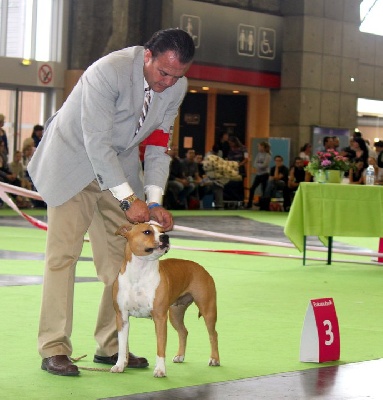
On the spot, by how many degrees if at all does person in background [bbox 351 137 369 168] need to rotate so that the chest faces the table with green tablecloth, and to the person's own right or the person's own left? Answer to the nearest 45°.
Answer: approximately 45° to the person's own left

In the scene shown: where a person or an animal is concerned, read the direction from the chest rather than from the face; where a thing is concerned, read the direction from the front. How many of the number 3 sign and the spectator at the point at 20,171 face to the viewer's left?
0

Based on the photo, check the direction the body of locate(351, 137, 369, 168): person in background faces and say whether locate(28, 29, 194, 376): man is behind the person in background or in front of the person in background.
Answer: in front

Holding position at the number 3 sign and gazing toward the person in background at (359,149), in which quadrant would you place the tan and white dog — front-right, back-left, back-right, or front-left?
back-left

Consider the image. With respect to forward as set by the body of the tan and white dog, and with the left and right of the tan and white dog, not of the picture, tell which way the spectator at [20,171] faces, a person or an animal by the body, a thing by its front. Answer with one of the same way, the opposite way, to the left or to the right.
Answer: to the left

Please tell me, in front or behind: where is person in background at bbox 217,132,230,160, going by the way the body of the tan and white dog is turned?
behind

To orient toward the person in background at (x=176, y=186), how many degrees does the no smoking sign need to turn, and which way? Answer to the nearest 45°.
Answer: approximately 45° to its left

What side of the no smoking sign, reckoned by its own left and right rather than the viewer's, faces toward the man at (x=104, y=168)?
front

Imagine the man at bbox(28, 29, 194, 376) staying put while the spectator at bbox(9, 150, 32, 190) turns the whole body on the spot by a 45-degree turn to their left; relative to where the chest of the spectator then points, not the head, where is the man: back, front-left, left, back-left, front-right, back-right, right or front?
right

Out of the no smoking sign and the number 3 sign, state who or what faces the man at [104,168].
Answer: the no smoking sign

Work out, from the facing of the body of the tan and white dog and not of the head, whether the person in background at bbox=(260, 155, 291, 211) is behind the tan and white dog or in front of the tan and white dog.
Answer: behind

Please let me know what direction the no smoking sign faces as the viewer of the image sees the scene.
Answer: facing the viewer

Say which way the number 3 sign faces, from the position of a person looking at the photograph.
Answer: facing the viewer and to the right of the viewer

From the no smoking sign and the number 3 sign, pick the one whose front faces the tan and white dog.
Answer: the no smoking sign

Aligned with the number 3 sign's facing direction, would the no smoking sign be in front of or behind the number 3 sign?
behind

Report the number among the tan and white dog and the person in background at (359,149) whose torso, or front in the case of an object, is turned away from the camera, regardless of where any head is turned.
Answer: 0
